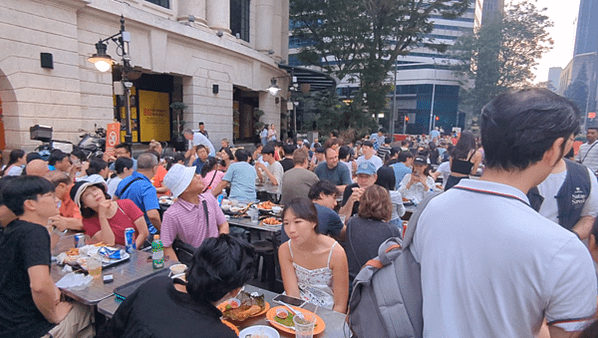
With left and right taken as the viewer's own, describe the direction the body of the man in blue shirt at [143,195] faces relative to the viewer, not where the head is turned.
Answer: facing away from the viewer and to the right of the viewer

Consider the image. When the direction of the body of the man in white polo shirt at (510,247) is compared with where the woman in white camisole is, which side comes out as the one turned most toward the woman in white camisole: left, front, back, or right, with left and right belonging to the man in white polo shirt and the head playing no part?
left

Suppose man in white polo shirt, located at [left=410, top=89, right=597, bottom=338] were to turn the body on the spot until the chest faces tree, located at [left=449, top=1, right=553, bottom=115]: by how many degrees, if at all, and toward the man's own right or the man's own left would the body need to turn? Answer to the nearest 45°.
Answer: approximately 45° to the man's own left

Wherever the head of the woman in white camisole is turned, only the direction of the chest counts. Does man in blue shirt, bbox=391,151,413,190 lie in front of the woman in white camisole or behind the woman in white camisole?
behind

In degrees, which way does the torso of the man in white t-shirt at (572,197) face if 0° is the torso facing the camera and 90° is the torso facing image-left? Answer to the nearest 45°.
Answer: approximately 45°

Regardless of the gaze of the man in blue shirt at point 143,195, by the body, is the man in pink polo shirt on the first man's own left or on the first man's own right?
on the first man's own right

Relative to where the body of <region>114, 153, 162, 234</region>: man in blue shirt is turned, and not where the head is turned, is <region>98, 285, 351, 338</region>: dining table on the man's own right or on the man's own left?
on the man's own right

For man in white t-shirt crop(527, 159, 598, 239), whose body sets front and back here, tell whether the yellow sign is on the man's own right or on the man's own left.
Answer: on the man's own right

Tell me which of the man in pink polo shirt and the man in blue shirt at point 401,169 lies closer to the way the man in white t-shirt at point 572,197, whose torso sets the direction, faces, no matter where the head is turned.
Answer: the man in pink polo shirt

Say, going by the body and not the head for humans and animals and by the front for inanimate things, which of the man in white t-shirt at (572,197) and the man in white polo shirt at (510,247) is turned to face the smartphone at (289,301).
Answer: the man in white t-shirt at (572,197)
